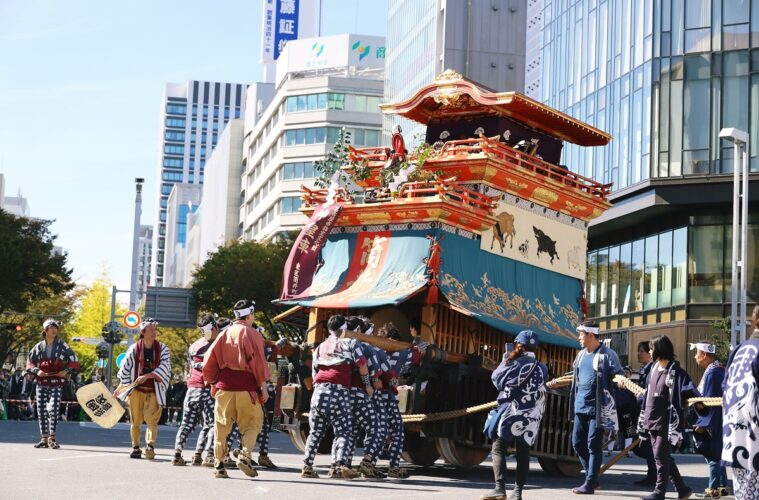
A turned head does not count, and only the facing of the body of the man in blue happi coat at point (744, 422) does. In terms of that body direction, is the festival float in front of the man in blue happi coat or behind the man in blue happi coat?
in front

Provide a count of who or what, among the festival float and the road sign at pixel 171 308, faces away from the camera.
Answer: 1

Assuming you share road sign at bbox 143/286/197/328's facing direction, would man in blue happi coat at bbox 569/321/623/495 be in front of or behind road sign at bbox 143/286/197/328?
behind

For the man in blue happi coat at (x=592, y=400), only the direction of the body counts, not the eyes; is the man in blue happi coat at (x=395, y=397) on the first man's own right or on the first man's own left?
on the first man's own right

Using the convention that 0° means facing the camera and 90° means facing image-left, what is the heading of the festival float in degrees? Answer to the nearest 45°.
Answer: approximately 45°

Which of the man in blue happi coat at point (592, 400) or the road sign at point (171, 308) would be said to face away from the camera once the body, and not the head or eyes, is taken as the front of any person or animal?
the road sign

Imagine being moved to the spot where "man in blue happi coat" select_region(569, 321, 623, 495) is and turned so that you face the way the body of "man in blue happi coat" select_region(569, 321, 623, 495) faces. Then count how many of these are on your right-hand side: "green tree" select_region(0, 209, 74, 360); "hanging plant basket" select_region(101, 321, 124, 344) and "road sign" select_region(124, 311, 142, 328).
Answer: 3

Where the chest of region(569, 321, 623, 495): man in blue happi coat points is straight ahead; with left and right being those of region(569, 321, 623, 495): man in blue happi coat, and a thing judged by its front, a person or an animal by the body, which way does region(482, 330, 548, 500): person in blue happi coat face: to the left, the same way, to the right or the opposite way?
to the right

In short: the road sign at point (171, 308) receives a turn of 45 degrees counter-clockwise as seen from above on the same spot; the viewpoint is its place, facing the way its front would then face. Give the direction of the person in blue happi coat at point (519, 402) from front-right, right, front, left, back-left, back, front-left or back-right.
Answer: back-left

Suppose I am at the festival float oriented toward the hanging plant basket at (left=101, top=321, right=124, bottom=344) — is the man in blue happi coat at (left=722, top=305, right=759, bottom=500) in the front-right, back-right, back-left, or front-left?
back-left

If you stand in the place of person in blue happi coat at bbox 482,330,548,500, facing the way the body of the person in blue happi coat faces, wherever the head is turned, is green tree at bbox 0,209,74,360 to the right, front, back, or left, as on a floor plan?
front

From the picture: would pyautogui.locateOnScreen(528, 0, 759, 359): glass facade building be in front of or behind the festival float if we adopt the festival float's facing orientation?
behind

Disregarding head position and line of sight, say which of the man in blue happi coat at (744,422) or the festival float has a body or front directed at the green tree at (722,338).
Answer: the man in blue happi coat

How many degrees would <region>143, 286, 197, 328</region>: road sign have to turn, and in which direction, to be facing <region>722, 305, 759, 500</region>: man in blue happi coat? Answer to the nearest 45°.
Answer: approximately 180°
